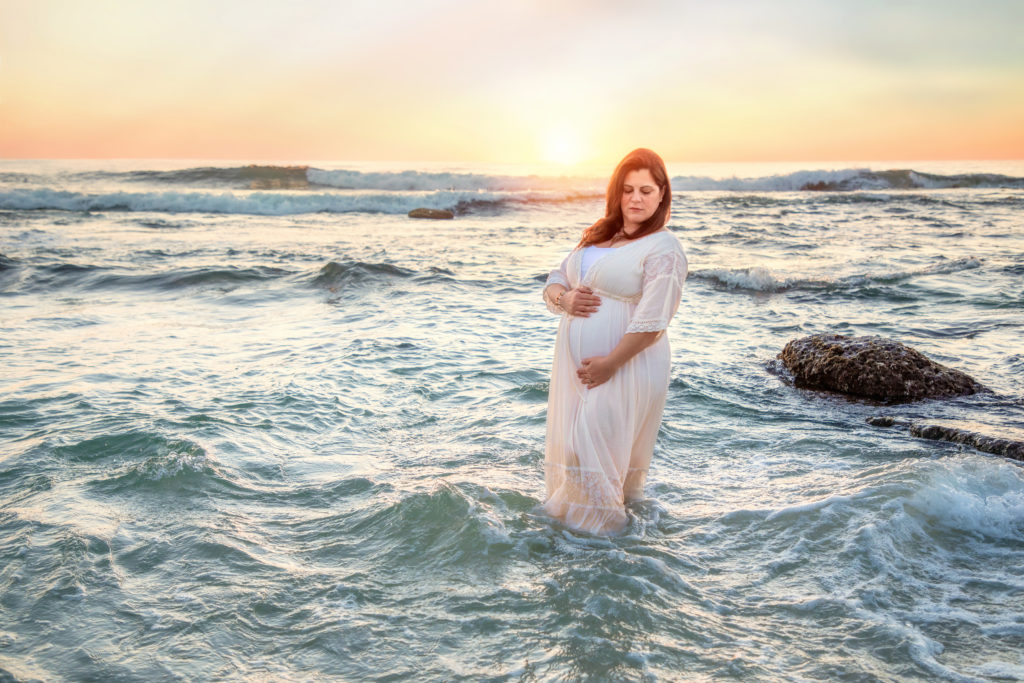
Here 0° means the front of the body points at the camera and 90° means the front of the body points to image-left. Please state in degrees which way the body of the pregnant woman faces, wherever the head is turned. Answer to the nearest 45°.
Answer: approximately 45°

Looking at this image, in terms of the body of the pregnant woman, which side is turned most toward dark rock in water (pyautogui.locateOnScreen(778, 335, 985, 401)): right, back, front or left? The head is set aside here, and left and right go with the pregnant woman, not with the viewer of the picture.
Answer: back

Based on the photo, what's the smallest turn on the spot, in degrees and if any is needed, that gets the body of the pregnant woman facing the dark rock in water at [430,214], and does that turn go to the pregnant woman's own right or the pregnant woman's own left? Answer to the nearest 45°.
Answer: approximately 135° to the pregnant woman's own right

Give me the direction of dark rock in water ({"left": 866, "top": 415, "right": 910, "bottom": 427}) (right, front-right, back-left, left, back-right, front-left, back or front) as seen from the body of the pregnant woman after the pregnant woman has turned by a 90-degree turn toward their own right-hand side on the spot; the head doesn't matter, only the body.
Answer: right

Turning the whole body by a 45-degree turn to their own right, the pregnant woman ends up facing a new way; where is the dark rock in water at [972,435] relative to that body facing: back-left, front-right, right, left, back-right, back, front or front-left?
back-right
